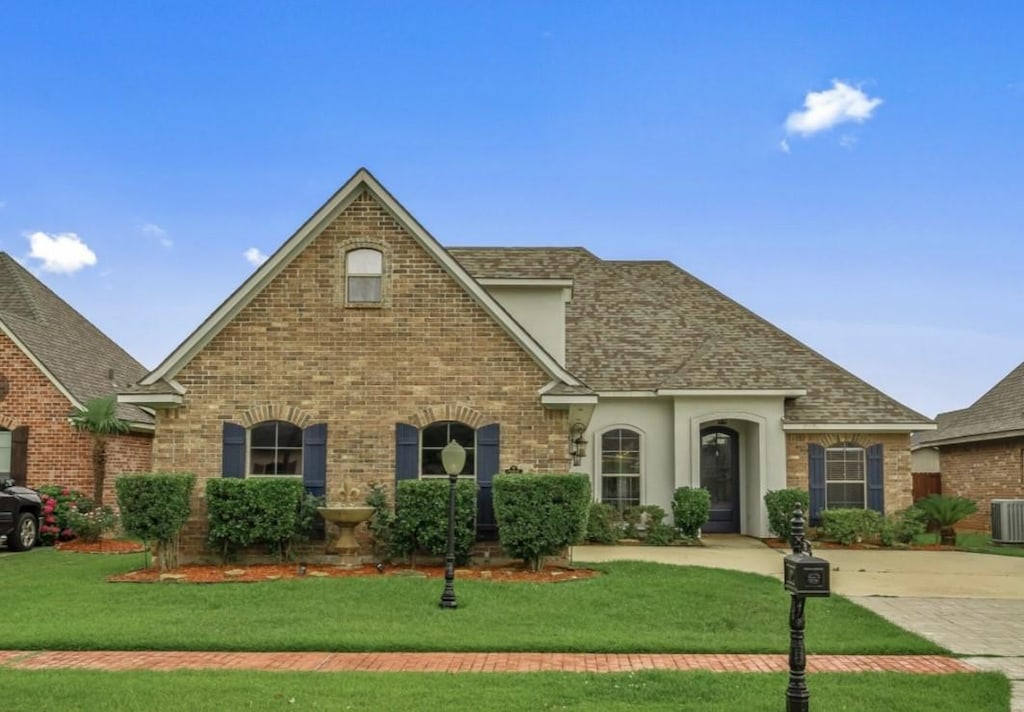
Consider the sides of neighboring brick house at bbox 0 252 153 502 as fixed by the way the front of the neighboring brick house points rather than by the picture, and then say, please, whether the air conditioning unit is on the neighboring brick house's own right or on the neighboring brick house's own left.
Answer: on the neighboring brick house's own left

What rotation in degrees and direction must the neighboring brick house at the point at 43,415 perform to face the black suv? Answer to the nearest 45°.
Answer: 0° — it already faces it

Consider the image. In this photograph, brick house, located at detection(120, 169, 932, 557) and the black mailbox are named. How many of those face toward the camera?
2

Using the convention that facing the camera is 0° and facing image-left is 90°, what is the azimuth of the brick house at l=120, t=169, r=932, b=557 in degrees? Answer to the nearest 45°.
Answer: approximately 0°

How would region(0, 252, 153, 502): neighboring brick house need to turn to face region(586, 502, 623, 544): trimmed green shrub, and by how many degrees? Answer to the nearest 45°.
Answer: approximately 45° to its left

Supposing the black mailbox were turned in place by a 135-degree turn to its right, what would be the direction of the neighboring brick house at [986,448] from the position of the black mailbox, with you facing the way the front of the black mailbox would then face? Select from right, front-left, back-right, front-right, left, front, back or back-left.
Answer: front-right

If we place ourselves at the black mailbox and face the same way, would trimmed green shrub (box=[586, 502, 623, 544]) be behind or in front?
behind

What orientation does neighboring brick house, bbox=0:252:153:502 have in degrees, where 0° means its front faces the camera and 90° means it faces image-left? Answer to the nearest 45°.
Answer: approximately 0°
